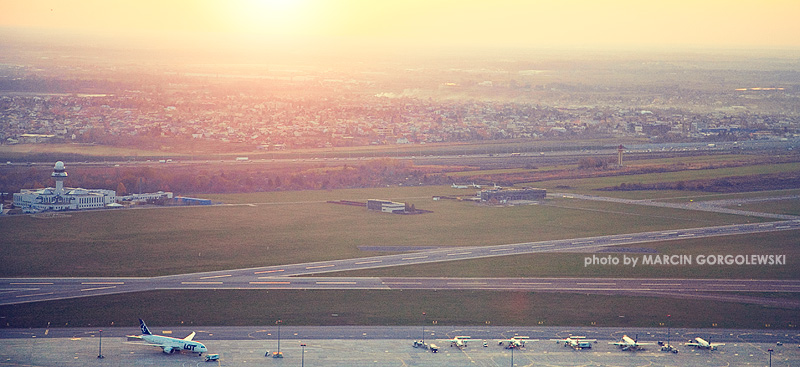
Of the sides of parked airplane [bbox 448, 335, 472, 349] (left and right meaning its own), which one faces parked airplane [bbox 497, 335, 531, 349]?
left

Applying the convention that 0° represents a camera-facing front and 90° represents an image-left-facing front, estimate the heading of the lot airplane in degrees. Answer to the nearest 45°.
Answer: approximately 315°

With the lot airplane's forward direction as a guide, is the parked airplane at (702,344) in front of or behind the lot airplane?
in front

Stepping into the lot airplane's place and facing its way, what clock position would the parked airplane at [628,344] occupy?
The parked airplane is roughly at 11 o'clock from the lot airplane.

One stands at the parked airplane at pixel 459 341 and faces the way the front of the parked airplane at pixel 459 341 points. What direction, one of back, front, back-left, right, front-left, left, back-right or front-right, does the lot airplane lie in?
right

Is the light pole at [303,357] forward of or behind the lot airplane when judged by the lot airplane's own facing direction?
forward

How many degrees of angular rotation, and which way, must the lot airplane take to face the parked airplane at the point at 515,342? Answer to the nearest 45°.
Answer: approximately 45° to its left
